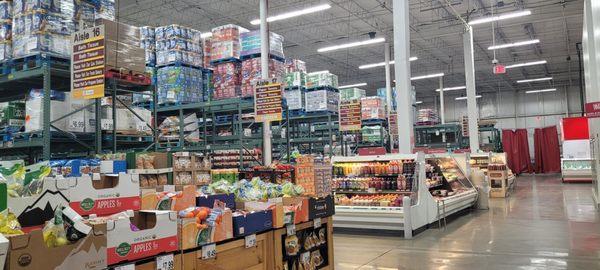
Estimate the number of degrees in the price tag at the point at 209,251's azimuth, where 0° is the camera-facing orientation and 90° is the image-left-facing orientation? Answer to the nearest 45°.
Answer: approximately 0°

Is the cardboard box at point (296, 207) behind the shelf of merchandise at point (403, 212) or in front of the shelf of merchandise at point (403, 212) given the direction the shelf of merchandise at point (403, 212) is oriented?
in front

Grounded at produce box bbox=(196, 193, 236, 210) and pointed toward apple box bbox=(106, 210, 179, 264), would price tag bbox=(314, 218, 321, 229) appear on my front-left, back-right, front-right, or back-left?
back-left

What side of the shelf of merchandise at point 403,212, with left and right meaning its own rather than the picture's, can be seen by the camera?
front

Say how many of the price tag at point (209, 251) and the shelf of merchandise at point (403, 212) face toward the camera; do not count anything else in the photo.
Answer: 2

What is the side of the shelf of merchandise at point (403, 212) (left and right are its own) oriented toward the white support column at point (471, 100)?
back

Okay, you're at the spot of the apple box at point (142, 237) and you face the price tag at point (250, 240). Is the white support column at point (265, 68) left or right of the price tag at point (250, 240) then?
left

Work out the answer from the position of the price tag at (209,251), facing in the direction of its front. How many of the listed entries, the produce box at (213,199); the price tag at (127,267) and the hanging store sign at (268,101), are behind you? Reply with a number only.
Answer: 2

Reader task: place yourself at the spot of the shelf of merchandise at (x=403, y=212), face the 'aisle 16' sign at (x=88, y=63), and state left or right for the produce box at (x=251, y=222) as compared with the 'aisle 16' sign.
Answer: left

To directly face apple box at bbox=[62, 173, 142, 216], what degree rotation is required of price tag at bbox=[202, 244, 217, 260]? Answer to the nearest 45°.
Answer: approximately 90° to its right

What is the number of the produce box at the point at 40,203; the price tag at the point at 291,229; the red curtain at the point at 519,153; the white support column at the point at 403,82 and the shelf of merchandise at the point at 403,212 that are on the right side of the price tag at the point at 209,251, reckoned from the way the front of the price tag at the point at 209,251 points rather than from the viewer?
1

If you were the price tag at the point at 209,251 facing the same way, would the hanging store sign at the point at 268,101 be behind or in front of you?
behind

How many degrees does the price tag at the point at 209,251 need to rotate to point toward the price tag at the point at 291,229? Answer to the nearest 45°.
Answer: approximately 135° to its left

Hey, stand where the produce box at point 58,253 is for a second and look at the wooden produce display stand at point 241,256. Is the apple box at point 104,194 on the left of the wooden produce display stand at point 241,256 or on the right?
left

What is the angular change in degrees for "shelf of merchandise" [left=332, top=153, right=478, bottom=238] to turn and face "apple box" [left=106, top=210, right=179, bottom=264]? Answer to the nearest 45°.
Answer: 0° — it already faces it
